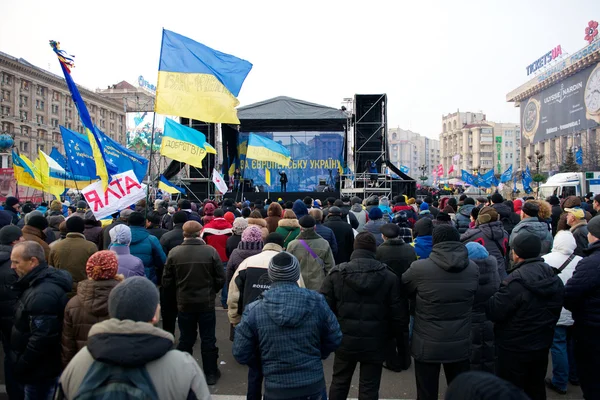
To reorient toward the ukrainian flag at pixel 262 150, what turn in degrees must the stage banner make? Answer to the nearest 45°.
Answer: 0° — it already faces it

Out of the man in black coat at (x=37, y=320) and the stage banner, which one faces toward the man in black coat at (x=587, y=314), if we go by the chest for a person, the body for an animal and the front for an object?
the stage banner

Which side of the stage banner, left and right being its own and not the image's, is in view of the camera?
front

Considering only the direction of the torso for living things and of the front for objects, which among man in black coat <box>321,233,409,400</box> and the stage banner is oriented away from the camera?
the man in black coat

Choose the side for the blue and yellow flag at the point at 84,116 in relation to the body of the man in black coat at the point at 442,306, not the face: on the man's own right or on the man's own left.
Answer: on the man's own left

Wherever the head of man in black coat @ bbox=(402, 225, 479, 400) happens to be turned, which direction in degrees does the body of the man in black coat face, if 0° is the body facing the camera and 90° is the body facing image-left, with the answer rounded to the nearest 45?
approximately 180°

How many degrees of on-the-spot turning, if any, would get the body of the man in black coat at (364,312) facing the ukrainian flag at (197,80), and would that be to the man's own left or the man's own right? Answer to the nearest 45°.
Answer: approximately 45° to the man's own left

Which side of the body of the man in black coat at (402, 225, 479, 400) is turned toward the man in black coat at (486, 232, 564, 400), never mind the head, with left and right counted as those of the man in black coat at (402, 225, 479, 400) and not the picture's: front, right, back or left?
right

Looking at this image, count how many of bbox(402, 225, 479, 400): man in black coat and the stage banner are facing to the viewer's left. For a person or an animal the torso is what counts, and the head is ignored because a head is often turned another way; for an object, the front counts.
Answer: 0

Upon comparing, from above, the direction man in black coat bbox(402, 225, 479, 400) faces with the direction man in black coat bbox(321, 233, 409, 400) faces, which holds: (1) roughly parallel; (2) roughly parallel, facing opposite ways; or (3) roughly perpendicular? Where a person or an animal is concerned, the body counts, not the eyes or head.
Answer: roughly parallel

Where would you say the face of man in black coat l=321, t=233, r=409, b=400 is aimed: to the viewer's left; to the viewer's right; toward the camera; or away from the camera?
away from the camera

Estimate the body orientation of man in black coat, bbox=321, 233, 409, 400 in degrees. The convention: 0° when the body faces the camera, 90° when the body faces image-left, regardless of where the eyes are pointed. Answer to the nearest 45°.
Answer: approximately 180°

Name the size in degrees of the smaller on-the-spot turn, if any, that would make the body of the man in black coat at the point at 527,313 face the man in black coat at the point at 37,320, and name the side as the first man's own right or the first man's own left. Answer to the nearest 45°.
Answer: approximately 90° to the first man's own left
